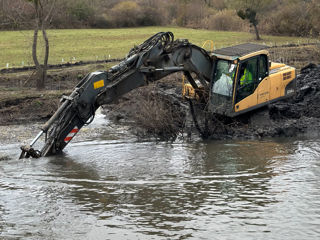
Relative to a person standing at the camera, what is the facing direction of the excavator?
facing the viewer and to the left of the viewer
